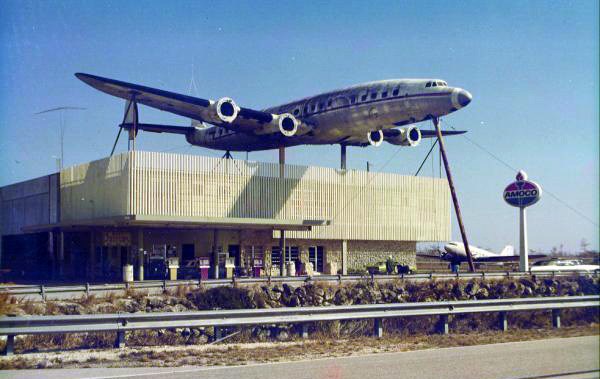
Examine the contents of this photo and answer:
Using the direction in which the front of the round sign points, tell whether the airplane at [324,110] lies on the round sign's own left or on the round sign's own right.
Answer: on the round sign's own right

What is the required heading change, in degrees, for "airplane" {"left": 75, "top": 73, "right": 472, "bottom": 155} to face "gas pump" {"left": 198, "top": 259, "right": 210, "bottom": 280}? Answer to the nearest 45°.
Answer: approximately 90° to its right

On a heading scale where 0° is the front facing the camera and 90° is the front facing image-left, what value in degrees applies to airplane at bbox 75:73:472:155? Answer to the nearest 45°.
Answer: approximately 315°

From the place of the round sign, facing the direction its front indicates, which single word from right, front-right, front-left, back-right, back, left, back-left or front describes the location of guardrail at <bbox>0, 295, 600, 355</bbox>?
front

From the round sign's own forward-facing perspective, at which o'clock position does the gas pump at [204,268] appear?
The gas pump is roughly at 2 o'clock from the round sign.

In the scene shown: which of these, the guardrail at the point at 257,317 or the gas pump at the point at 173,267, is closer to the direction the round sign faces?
the guardrail

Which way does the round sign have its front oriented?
toward the camera

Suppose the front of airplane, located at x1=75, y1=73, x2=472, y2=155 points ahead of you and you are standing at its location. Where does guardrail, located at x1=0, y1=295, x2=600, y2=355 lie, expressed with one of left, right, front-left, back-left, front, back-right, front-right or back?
front-right

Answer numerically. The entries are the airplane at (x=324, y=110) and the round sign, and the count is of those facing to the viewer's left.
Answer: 0

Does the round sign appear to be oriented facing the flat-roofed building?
no

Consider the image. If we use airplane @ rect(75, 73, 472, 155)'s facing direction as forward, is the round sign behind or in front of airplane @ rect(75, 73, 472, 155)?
in front

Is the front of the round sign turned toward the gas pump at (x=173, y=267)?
no

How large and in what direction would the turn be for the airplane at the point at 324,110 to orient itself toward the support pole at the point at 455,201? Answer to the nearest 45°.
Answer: approximately 45° to its left
